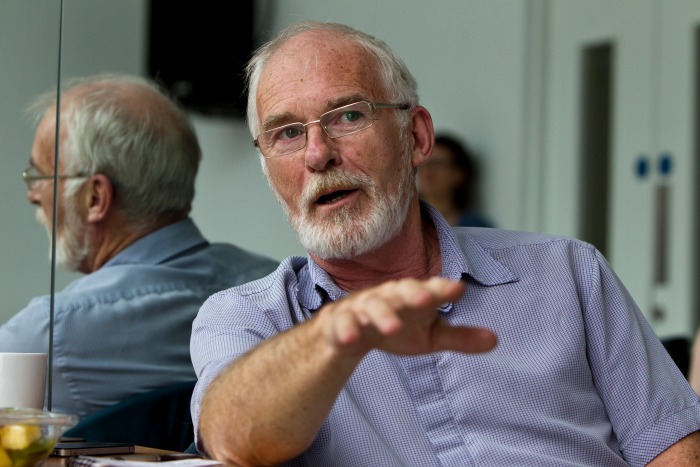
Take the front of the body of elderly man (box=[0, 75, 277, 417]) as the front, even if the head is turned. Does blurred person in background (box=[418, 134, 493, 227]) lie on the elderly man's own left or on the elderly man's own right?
on the elderly man's own right

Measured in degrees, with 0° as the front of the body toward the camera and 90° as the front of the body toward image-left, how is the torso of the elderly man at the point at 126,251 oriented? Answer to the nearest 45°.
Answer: approximately 135°
